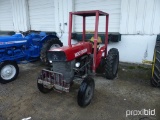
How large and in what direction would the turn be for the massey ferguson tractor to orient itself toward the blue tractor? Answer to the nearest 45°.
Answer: approximately 90° to its right

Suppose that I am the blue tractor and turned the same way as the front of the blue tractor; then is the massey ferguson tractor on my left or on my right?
on my left

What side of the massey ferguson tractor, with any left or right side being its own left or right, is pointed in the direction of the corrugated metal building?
back

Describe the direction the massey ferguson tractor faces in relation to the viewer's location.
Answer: facing the viewer and to the left of the viewer

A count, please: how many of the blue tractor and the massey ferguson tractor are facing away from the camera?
0
